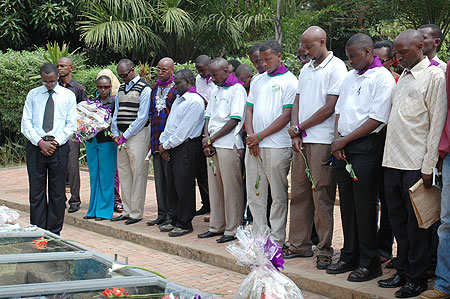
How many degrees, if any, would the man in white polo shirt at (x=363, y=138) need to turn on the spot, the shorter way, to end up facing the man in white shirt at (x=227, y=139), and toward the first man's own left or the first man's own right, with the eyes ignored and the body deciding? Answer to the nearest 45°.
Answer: approximately 90° to the first man's own right

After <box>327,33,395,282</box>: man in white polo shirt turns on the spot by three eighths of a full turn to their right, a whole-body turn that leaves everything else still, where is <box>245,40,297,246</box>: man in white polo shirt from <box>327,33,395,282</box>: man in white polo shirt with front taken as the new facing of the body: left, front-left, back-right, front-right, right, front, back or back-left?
front-left

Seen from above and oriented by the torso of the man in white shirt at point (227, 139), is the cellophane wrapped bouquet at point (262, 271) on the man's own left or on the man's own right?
on the man's own left

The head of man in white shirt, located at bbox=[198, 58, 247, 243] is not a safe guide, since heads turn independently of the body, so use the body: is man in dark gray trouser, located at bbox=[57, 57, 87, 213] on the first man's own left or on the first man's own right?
on the first man's own right

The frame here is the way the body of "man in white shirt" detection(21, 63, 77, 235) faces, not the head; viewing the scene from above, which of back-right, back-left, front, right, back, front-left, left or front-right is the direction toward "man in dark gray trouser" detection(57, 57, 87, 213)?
back

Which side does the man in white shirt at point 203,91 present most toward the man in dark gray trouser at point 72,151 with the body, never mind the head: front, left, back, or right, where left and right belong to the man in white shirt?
right
